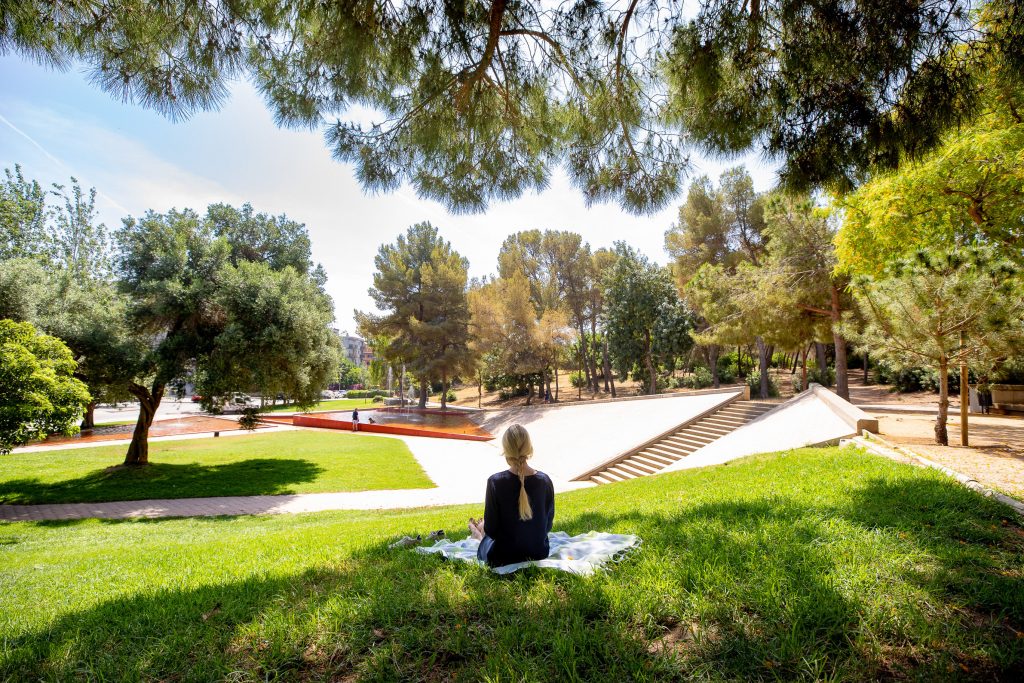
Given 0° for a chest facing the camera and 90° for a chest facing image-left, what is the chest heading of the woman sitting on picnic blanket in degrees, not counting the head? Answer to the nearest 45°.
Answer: approximately 180°

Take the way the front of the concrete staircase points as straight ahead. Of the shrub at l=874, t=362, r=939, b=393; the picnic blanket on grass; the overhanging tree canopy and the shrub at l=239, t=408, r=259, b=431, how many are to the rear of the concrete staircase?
1

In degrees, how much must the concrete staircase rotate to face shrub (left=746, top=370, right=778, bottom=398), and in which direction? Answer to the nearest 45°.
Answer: approximately 135° to its right

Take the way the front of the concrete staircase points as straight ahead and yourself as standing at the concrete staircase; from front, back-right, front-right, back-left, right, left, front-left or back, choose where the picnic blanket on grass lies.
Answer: front-left

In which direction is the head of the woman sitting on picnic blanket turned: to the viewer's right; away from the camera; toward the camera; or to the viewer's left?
away from the camera

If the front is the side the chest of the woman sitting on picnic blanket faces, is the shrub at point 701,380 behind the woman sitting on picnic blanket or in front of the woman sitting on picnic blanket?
in front

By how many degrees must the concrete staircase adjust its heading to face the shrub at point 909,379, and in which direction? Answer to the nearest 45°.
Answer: approximately 180°

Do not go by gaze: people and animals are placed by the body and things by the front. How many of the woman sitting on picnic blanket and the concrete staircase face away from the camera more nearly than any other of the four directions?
1

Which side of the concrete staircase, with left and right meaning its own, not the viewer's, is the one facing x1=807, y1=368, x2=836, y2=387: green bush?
back

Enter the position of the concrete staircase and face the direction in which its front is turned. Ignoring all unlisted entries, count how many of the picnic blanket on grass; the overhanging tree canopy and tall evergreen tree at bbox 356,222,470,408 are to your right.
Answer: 1

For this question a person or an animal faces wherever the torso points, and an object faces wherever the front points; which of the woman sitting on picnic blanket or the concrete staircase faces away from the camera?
the woman sitting on picnic blanket
